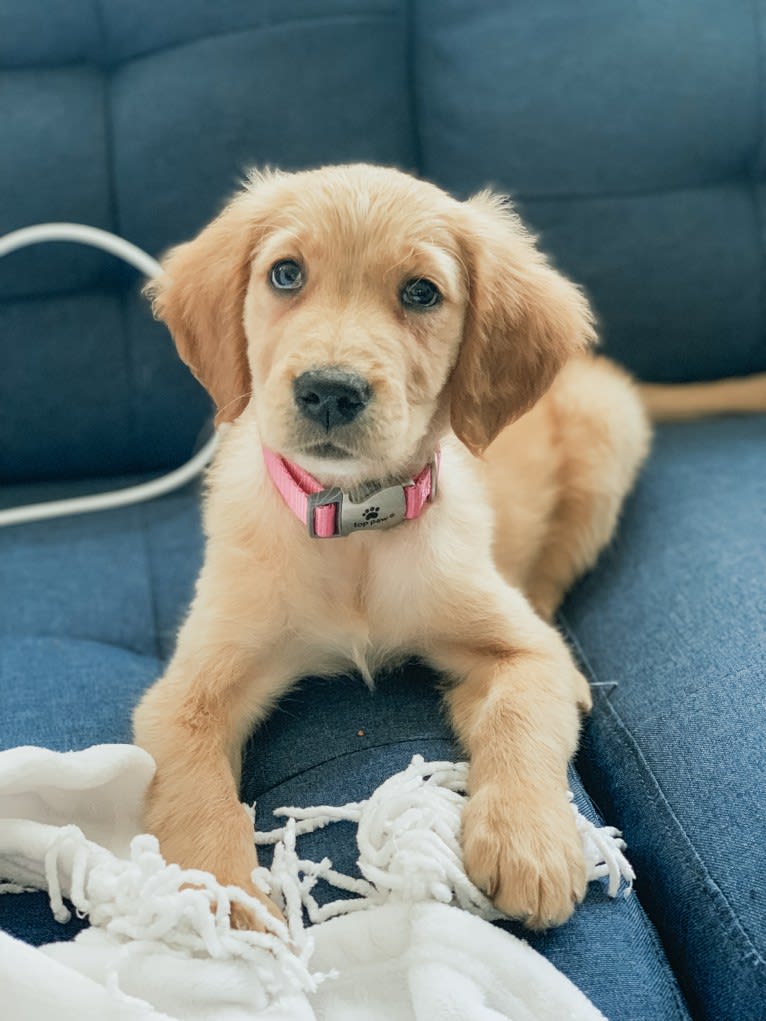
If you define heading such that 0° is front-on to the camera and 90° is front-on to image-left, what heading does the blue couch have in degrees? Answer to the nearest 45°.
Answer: approximately 0°
